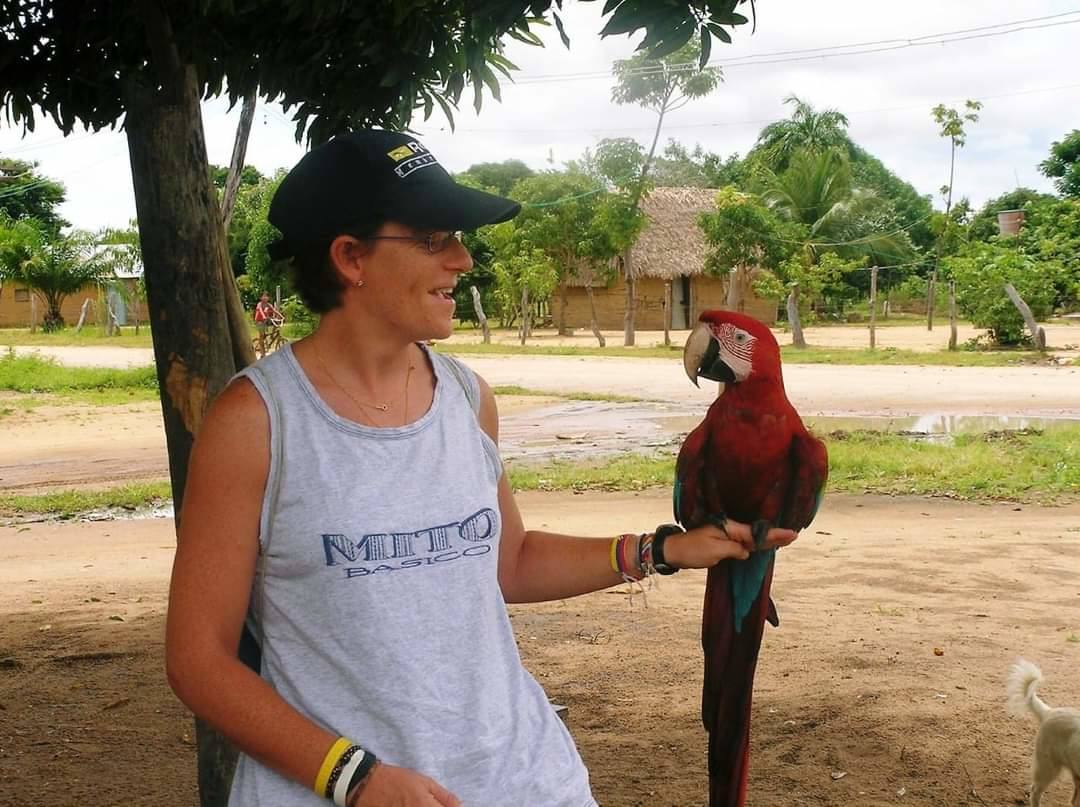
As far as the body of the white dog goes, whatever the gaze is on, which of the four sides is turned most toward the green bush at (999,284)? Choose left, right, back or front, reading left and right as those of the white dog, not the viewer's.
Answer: left

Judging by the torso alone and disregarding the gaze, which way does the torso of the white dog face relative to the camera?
to the viewer's right

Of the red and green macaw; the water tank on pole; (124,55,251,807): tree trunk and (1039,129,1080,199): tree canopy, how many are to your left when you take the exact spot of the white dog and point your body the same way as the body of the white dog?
2

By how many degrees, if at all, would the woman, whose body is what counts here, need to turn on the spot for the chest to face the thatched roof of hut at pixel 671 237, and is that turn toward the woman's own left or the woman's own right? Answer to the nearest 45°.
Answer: approximately 135° to the woman's own left

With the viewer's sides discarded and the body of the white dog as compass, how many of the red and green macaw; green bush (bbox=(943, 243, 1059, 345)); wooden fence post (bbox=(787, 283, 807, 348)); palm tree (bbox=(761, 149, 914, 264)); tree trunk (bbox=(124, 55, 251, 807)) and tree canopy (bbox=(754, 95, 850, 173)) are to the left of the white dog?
4

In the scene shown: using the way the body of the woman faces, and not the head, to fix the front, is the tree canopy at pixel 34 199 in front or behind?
behind

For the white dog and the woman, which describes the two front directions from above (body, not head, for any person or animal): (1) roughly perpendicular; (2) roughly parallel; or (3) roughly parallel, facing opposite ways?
roughly parallel

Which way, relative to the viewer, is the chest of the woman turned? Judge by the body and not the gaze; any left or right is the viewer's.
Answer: facing the viewer and to the right of the viewer

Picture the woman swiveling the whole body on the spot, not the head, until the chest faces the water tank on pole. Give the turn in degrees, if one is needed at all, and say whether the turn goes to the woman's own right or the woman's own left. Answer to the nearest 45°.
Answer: approximately 90° to the woman's own left

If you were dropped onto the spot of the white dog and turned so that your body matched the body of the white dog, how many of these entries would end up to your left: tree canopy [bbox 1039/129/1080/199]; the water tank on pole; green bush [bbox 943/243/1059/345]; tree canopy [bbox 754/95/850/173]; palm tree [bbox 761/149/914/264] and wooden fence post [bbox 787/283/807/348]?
6

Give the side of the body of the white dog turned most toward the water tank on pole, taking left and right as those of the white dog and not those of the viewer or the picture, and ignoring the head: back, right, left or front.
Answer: left

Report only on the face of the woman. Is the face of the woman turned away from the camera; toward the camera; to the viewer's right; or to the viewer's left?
to the viewer's right
